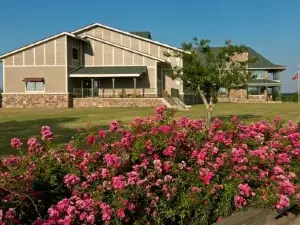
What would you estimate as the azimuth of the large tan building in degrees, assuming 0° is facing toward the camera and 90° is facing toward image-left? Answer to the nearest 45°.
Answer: approximately 0°

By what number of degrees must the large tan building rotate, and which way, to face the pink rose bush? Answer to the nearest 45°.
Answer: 0° — it already faces it
